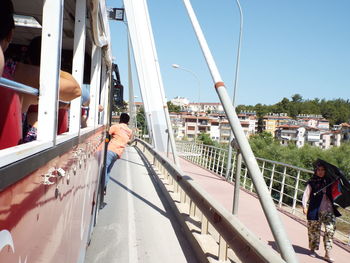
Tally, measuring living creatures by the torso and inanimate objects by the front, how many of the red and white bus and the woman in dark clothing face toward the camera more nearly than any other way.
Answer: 1

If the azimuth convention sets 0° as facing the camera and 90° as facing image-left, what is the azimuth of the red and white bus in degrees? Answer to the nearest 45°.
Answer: approximately 225°

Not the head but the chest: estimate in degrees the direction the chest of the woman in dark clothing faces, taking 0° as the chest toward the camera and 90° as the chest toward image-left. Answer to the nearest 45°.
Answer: approximately 0°

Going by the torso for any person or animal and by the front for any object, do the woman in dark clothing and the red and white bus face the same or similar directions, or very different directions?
very different directions
